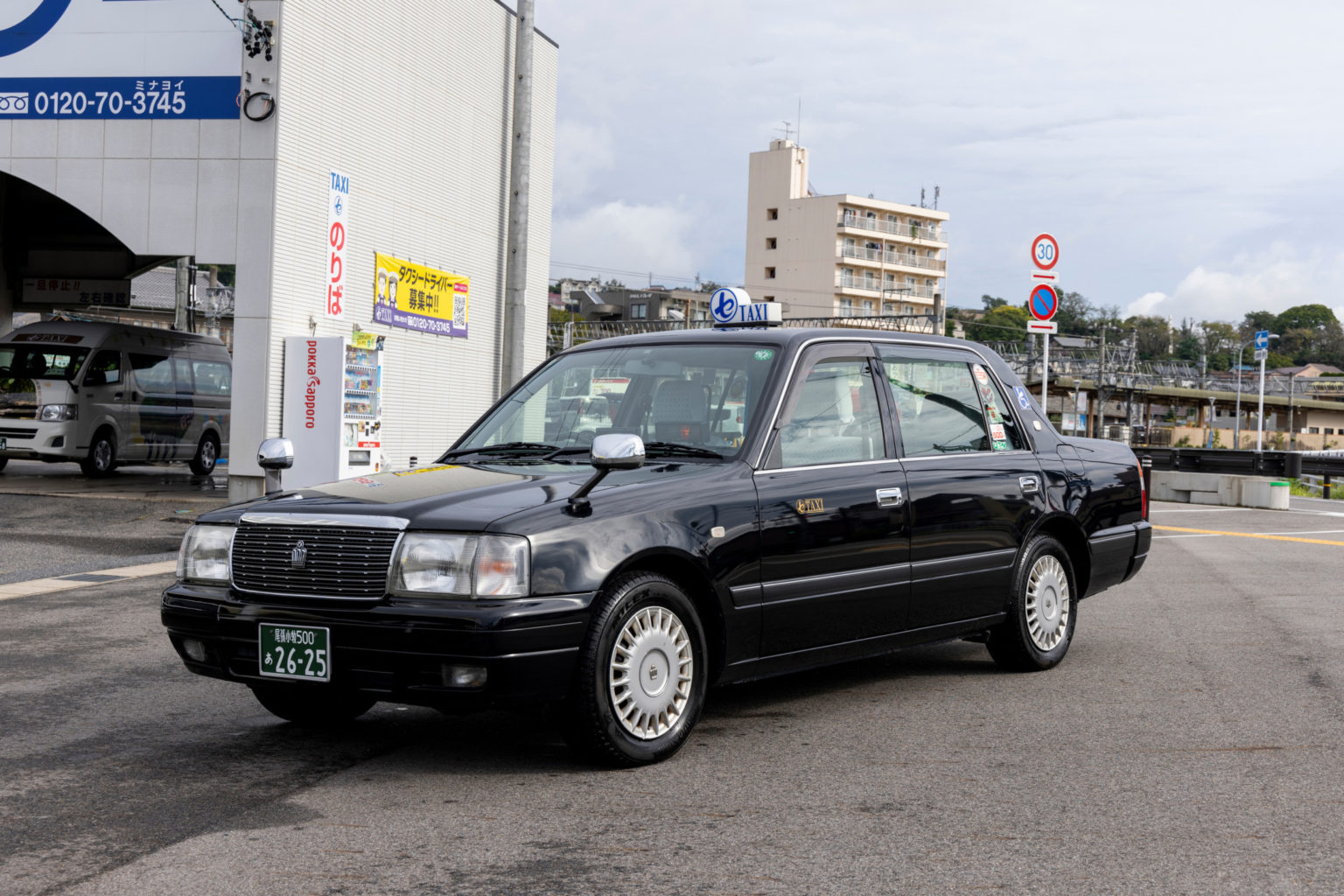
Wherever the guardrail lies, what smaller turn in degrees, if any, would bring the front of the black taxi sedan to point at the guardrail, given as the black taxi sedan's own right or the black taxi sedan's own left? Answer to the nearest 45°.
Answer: approximately 180°

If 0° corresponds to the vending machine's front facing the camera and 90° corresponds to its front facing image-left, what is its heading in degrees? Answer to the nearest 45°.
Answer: approximately 315°

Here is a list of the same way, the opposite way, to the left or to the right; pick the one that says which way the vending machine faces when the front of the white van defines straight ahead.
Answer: to the left

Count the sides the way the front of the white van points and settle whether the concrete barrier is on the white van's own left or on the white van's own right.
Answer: on the white van's own left

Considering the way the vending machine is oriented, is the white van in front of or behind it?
behind

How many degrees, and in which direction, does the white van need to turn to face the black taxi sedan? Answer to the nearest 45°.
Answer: approximately 45° to its left

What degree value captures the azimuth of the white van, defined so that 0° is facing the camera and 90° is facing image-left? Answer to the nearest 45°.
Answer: approximately 45°

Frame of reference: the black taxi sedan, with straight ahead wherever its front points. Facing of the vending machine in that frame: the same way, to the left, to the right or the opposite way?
to the left

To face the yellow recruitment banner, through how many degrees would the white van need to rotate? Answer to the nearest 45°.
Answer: approximately 90° to its left

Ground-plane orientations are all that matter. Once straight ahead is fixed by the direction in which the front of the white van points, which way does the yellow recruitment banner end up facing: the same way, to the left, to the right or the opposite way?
to the left

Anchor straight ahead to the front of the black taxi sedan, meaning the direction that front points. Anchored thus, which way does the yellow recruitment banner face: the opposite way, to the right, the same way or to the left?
to the left
